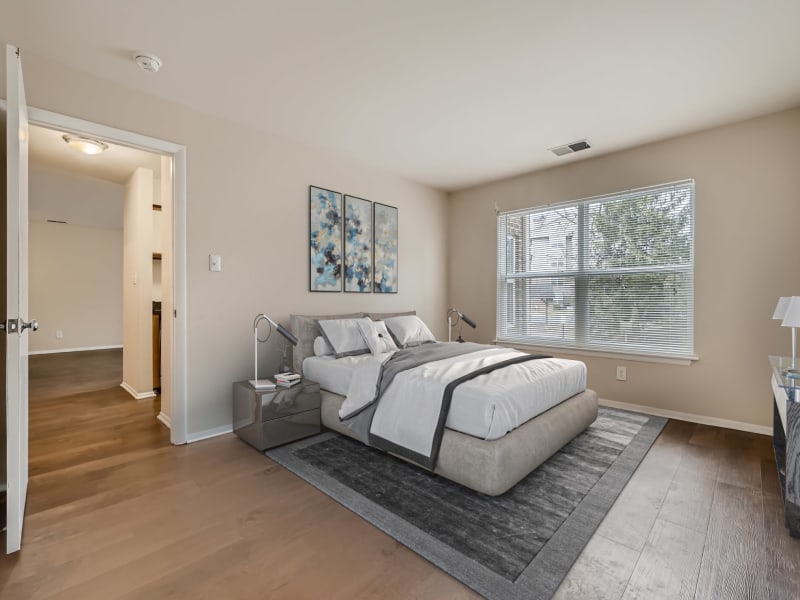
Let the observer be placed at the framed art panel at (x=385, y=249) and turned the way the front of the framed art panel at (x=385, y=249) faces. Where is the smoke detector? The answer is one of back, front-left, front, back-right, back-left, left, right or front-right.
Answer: right

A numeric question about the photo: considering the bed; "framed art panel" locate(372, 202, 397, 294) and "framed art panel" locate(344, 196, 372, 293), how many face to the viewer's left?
0

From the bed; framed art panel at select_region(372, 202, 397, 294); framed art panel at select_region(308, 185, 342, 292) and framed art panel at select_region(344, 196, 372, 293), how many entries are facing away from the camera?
0

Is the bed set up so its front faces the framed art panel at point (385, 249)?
no

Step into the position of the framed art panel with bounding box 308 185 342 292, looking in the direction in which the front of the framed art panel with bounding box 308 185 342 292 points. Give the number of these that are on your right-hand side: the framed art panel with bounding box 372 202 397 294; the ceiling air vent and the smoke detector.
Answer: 1

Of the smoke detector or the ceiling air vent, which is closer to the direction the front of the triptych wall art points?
the ceiling air vent

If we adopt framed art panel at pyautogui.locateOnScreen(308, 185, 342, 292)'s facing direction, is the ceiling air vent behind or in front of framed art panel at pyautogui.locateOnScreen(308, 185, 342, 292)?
in front

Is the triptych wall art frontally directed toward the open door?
no

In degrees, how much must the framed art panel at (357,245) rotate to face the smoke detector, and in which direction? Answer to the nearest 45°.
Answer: approximately 90° to its right

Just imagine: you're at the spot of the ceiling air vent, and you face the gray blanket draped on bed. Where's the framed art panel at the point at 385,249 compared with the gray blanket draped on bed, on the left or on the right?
right

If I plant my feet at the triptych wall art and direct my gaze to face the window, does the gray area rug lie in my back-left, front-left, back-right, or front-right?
front-right

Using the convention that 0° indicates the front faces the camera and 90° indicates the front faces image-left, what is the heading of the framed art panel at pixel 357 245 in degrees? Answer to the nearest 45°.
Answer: approximately 315°

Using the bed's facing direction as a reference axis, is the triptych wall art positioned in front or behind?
behind

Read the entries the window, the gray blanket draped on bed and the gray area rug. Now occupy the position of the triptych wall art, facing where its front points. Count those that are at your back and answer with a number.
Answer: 0

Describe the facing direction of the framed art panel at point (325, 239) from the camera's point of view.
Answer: facing the viewer and to the right of the viewer

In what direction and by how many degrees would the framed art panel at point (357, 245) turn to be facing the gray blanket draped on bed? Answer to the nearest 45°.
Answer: approximately 45° to its right
